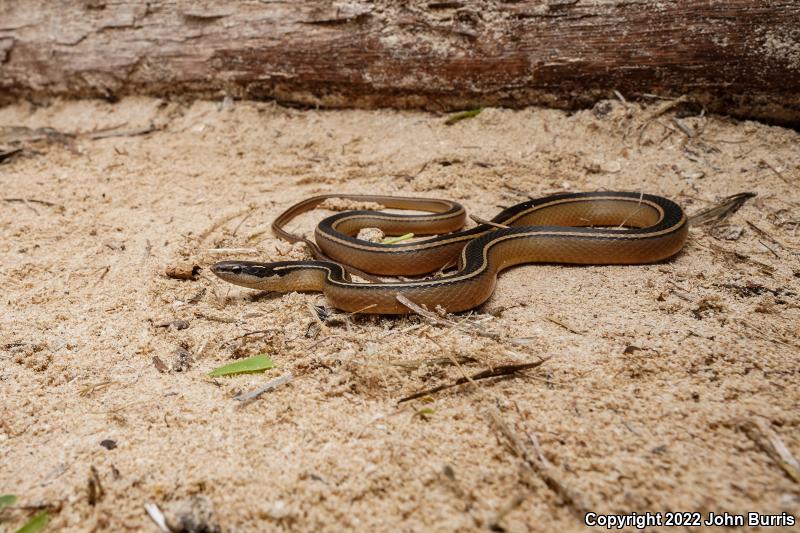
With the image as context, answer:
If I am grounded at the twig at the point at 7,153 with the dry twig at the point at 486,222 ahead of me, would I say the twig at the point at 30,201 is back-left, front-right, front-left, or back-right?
front-right

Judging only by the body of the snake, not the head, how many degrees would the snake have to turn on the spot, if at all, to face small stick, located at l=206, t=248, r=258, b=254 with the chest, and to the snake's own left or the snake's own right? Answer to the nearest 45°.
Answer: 0° — it already faces it

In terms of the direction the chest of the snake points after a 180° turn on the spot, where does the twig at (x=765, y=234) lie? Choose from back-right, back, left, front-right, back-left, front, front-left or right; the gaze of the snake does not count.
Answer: front

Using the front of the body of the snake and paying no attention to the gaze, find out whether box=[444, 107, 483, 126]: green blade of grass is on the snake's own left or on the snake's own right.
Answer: on the snake's own right

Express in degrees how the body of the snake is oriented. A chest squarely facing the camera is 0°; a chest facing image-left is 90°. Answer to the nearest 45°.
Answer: approximately 90°

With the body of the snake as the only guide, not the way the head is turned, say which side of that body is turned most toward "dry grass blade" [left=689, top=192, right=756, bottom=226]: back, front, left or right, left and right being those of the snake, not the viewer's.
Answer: back

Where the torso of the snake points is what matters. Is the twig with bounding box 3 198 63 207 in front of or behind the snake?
in front

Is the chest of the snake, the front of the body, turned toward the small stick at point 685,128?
no

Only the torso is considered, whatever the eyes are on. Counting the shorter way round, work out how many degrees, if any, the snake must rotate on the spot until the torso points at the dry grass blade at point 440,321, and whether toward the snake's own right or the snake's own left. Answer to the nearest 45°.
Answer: approximately 90° to the snake's own left

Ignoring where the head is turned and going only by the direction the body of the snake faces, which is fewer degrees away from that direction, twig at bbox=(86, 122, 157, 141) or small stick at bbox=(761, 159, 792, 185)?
the twig

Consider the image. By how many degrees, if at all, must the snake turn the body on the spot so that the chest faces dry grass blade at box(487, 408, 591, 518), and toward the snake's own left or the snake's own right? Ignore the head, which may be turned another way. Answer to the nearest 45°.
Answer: approximately 90° to the snake's own left

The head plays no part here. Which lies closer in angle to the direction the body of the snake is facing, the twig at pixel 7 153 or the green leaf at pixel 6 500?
the twig

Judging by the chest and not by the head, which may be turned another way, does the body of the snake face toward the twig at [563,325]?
no

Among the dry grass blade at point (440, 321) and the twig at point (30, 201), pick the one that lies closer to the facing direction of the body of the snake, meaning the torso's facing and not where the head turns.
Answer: the twig

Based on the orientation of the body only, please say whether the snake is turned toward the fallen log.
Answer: no
